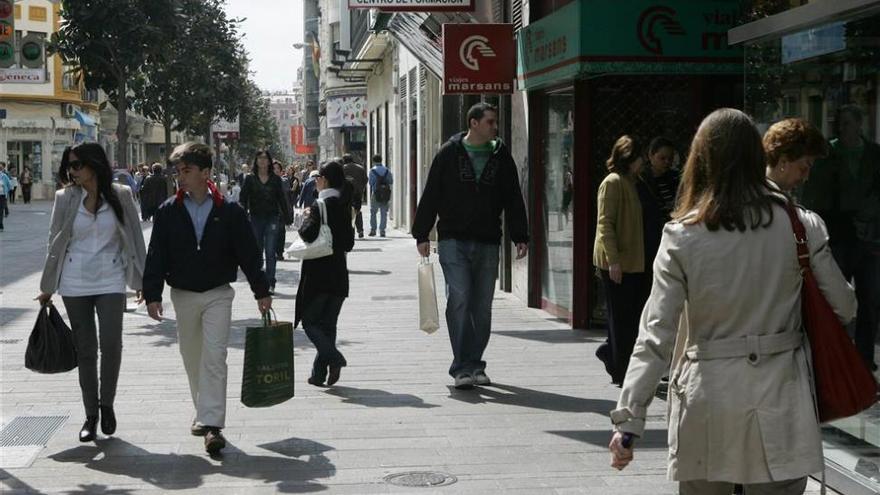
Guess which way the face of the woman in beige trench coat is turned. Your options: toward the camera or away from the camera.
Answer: away from the camera

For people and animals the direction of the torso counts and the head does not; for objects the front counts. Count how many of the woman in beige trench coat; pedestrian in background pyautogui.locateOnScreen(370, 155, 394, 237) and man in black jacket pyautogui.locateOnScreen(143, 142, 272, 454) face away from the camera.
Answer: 2

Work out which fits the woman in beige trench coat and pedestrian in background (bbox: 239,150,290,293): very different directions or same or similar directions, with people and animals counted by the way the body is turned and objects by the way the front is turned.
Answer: very different directions

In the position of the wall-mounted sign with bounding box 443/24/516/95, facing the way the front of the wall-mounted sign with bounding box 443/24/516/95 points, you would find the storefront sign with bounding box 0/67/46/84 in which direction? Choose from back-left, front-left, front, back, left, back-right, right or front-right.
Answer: back-right

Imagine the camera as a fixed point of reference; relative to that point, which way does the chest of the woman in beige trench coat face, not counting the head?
away from the camera

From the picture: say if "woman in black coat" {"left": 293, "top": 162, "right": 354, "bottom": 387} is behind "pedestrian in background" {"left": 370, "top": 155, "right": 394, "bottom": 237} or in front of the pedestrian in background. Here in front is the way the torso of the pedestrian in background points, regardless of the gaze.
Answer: behind

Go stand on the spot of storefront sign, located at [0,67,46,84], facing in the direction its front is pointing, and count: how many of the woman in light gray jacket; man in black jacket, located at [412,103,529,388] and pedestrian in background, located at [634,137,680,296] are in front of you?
3

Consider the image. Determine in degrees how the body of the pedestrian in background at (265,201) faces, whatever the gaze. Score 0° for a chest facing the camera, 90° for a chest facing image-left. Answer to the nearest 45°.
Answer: approximately 0°

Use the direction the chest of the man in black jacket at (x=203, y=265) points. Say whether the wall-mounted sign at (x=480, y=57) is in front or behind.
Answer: behind

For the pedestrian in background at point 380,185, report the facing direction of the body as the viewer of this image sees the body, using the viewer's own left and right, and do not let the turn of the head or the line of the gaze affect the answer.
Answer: facing away from the viewer
